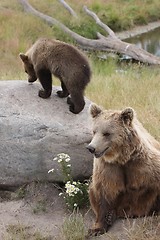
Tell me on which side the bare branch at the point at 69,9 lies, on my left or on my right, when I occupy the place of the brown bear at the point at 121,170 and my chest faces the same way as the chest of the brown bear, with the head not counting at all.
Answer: on my right

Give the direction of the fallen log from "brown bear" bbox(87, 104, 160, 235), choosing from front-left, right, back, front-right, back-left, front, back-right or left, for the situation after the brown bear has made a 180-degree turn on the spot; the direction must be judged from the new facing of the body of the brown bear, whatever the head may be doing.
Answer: front-left

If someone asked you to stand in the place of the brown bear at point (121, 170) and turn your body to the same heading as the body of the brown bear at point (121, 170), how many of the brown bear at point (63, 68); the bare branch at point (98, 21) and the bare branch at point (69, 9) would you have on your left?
0

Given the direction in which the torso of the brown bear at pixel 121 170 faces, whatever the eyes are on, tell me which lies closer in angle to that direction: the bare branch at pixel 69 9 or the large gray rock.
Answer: the large gray rock

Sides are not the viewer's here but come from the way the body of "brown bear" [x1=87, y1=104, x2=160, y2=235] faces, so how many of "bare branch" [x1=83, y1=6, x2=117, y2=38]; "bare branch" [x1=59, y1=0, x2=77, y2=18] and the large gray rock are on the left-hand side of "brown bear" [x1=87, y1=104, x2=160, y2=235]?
0

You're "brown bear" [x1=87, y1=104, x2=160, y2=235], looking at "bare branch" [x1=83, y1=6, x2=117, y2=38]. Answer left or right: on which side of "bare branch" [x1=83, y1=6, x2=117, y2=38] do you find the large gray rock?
left

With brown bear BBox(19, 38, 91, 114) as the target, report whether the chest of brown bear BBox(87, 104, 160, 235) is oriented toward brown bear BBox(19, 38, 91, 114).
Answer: no

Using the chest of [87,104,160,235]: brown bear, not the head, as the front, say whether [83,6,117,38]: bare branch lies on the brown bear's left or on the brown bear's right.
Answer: on the brown bear's right

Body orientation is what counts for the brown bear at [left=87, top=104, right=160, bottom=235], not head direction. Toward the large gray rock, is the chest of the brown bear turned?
no

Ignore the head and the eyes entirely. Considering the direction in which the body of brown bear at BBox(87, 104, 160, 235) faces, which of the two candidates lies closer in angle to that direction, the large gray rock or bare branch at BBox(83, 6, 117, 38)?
the large gray rock

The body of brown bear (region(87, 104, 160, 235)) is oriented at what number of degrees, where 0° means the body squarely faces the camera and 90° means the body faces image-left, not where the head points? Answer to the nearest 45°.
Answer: approximately 45°
